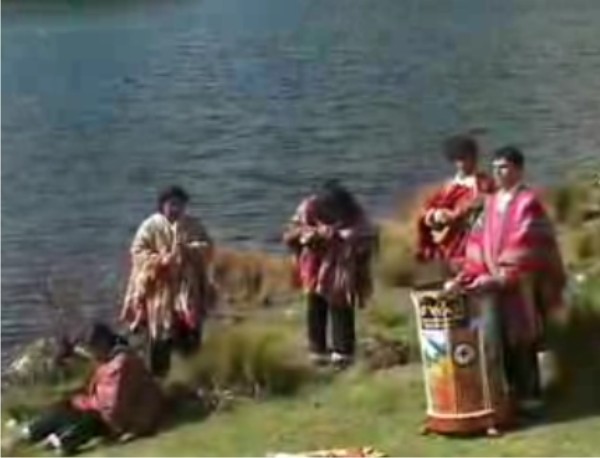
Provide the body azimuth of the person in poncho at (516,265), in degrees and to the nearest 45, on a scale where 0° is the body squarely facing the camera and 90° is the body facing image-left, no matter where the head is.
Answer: approximately 45°

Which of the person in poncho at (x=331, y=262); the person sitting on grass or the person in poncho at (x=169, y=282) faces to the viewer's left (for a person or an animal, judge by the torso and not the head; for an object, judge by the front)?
the person sitting on grass

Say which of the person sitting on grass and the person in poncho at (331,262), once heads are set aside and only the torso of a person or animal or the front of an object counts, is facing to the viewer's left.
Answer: the person sitting on grass

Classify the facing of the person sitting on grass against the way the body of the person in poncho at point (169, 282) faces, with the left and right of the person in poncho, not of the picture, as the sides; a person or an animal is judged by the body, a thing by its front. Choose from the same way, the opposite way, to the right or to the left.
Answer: to the right

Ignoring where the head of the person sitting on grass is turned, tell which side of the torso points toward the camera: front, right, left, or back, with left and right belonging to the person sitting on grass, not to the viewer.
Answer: left
